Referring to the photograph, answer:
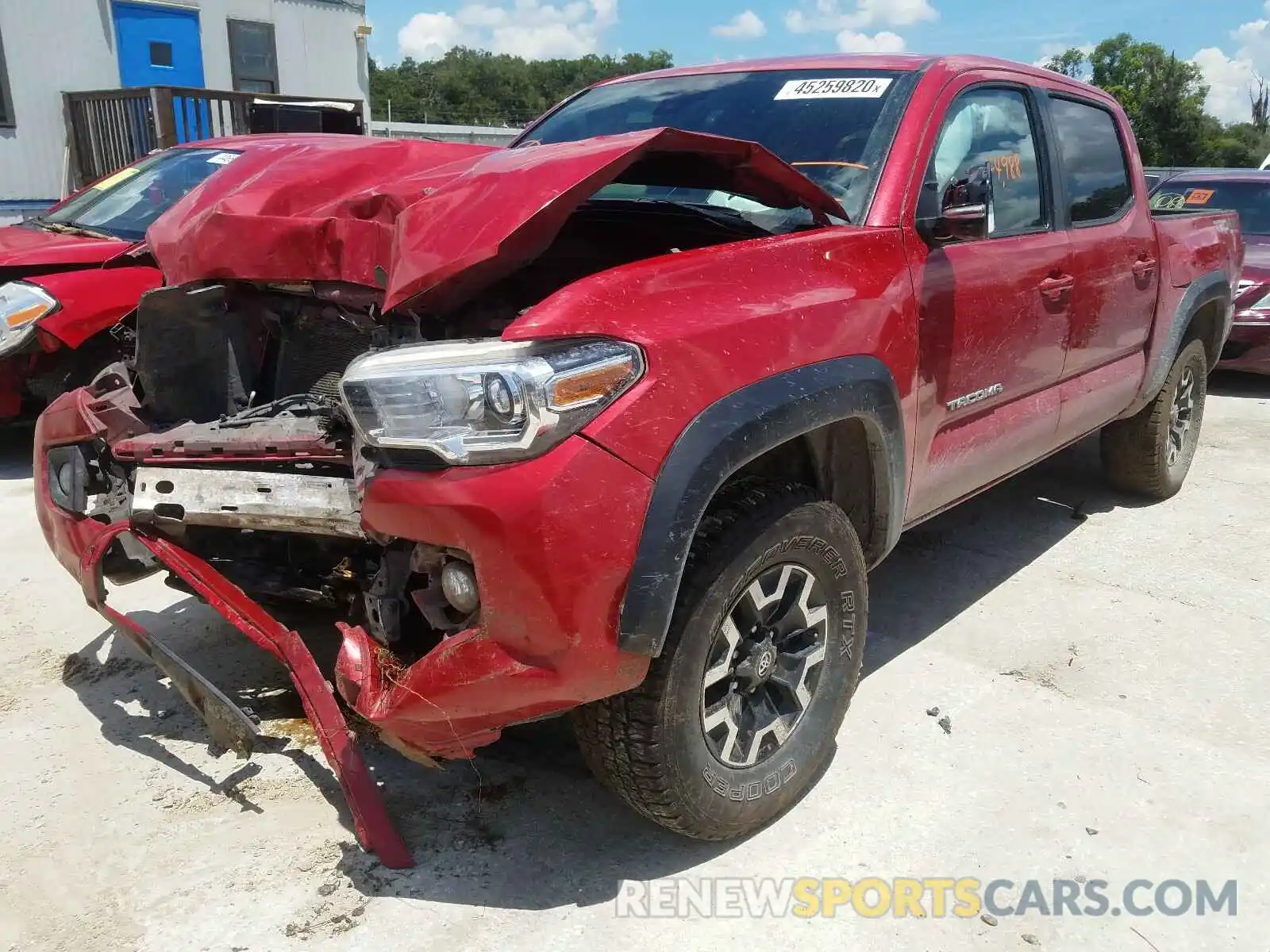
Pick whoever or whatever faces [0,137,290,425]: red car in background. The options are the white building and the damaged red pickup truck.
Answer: the white building

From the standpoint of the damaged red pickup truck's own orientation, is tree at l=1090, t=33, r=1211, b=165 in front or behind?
behind

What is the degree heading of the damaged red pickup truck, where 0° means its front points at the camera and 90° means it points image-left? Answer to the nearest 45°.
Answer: approximately 45°

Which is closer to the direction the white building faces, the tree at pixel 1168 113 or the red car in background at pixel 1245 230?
the red car in background

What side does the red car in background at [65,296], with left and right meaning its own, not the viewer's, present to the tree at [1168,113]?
back

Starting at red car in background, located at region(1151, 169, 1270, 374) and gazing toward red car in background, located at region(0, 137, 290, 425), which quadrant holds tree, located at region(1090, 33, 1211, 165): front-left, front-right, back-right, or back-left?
back-right

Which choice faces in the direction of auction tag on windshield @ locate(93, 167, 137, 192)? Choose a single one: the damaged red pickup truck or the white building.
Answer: the white building

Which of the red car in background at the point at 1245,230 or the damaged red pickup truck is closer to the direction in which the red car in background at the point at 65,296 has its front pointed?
the damaged red pickup truck

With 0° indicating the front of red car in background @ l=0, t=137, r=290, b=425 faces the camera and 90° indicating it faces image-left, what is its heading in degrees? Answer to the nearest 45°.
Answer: approximately 45°

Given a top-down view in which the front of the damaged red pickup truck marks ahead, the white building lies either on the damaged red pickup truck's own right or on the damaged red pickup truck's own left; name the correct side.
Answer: on the damaged red pickup truck's own right
